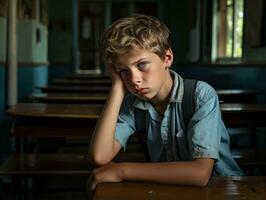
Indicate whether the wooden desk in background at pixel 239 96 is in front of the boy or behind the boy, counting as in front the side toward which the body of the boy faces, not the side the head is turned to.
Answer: behind

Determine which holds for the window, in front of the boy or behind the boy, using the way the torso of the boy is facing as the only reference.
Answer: behind
